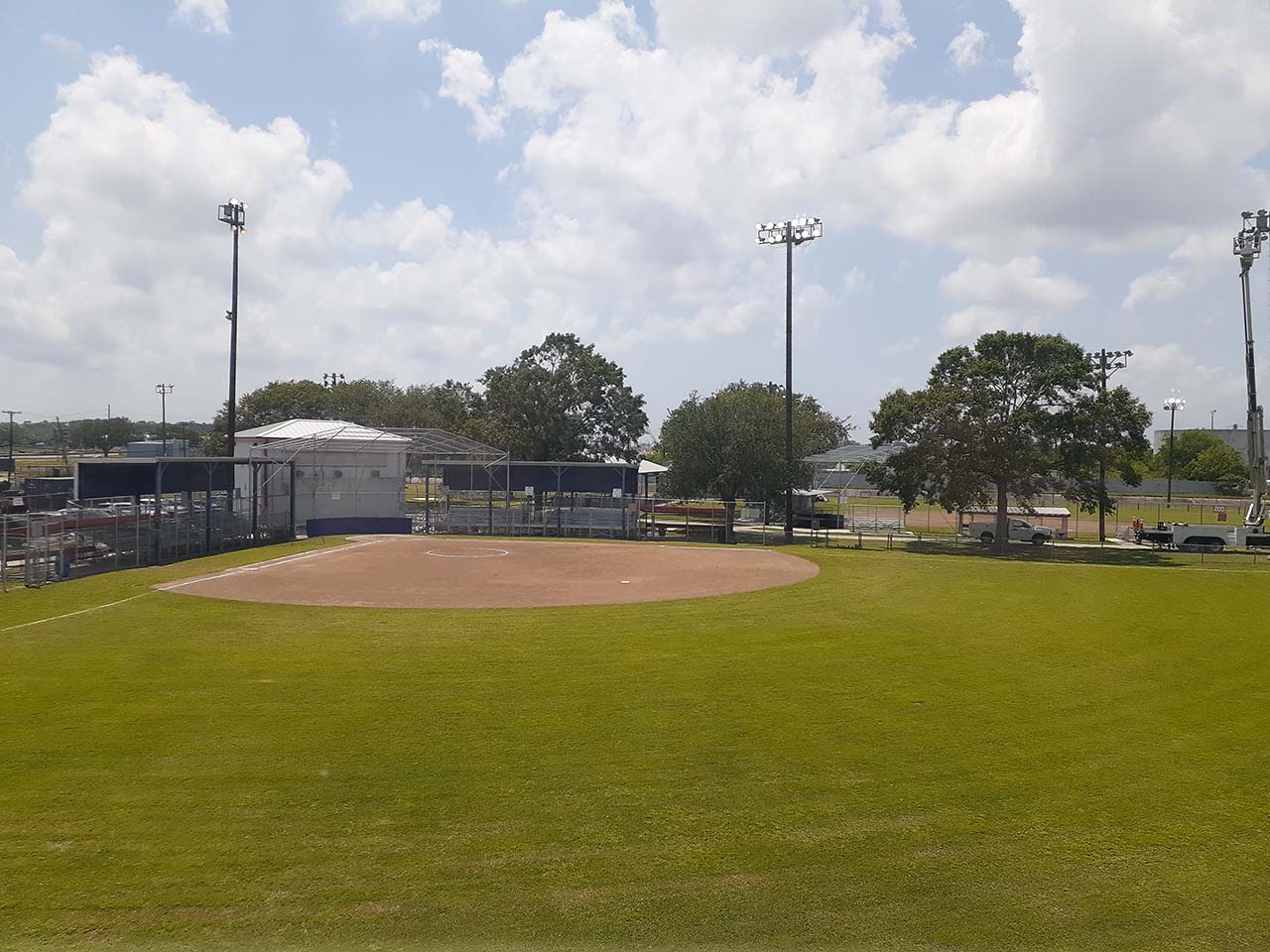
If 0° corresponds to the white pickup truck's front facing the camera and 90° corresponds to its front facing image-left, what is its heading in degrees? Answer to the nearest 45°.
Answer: approximately 270°

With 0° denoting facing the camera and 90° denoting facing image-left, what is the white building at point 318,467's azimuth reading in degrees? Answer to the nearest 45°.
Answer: approximately 0°

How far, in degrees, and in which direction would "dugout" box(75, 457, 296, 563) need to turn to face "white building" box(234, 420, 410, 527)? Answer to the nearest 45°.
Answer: approximately 90° to its left

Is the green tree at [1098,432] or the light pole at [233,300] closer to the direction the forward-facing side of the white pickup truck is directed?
the green tree

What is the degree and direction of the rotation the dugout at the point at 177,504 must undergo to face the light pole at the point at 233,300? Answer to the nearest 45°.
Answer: approximately 135° to its left

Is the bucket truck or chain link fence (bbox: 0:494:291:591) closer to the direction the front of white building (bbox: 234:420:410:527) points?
the chain link fence
